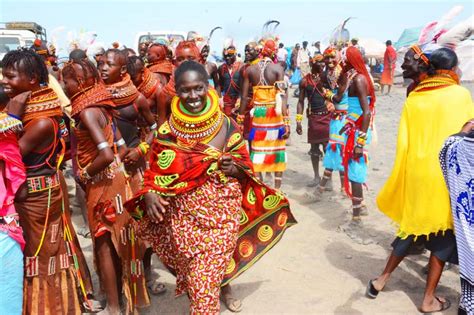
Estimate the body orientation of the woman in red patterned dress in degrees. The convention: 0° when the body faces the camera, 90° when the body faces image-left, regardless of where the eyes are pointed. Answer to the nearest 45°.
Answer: approximately 0°

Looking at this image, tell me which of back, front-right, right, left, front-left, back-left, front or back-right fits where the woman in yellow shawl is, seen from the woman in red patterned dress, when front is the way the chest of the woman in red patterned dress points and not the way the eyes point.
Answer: left

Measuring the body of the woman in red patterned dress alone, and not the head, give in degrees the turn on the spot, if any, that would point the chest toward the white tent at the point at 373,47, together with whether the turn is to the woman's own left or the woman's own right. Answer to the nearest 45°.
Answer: approximately 135° to the woman's own left

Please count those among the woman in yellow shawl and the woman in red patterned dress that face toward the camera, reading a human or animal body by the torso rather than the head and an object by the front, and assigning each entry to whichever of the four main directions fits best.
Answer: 1
